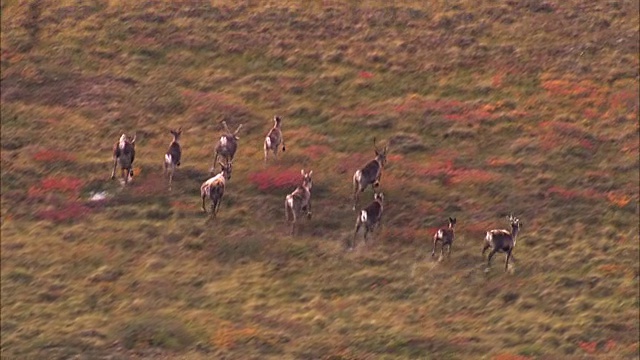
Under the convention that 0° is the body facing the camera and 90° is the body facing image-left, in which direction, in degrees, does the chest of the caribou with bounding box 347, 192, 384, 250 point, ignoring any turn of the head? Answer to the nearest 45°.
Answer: approximately 225°

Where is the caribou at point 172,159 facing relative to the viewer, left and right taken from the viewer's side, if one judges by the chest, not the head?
facing away from the viewer and to the right of the viewer

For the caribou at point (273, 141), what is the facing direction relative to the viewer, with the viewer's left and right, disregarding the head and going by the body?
facing away from the viewer and to the right of the viewer

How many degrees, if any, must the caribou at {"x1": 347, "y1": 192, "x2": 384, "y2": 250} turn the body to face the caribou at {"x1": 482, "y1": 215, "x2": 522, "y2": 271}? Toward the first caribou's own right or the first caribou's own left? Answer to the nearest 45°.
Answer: approximately 45° to the first caribou's own right

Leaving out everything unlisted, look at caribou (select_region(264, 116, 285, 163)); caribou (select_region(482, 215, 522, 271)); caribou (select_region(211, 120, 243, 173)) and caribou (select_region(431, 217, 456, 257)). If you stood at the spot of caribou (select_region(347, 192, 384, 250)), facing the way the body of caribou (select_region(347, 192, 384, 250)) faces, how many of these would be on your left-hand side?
2

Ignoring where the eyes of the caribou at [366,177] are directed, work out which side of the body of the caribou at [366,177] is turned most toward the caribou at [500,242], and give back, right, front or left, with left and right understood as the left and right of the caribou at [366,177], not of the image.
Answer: right

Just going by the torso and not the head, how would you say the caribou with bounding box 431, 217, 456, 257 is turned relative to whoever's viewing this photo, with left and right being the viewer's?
facing away from the viewer and to the right of the viewer

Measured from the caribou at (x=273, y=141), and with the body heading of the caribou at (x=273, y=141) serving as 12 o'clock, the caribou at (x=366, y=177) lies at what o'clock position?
the caribou at (x=366, y=177) is roughly at 3 o'clock from the caribou at (x=273, y=141).

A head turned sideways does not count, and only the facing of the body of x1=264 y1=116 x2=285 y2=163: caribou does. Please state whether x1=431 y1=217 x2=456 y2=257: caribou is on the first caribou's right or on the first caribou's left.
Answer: on the first caribou's right
